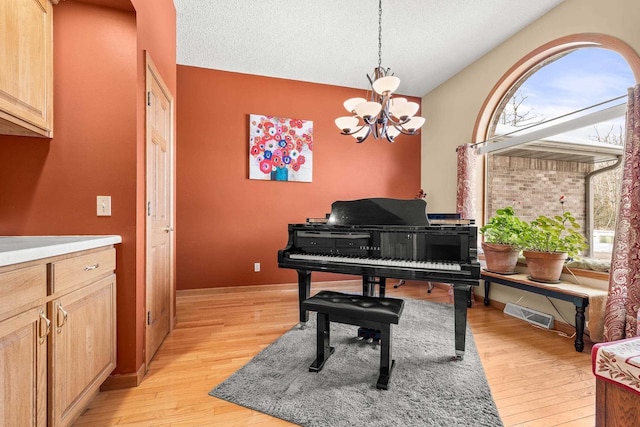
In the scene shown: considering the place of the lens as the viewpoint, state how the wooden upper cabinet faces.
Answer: facing the viewer and to the right of the viewer

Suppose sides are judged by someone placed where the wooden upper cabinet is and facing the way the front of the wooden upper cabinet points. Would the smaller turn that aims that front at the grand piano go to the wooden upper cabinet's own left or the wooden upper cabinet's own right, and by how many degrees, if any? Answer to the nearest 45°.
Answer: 0° — it already faces it

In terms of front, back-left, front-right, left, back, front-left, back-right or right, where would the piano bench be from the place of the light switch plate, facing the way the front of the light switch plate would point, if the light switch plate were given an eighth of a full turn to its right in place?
left

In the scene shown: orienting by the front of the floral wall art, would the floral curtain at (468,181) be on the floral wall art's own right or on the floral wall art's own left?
on the floral wall art's own left

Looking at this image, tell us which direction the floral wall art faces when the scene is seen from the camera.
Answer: facing the viewer

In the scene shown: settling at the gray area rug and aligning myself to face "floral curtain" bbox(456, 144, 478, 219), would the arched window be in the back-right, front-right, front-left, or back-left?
front-right

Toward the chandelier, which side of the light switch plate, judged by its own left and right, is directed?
left

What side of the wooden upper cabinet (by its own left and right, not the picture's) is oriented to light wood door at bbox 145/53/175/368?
left

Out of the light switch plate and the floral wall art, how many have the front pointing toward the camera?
2

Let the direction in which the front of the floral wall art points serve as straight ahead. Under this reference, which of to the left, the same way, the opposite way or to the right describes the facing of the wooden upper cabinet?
to the left

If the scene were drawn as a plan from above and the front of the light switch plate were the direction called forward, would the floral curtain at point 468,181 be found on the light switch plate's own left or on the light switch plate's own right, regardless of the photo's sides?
on the light switch plate's own left

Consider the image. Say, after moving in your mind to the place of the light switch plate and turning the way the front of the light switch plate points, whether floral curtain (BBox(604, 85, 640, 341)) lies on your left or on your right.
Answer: on your left

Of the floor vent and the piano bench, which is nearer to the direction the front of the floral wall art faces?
the piano bench

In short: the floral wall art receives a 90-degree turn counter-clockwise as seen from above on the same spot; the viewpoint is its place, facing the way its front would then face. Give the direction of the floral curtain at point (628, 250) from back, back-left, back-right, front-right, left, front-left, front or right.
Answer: front-right
